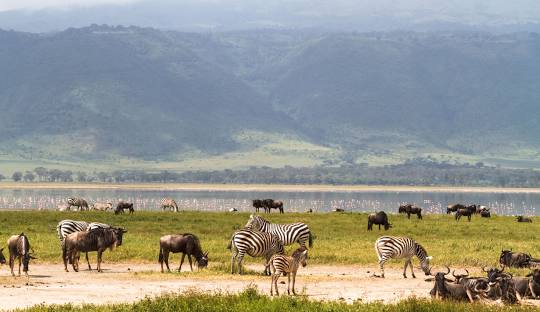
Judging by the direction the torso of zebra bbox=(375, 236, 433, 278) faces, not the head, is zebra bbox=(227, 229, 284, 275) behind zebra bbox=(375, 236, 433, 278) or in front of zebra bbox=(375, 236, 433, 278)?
behind

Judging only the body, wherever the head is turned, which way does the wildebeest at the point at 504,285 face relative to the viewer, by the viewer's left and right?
facing the viewer and to the left of the viewer

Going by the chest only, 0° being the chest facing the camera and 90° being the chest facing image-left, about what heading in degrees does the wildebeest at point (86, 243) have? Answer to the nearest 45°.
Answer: approximately 270°

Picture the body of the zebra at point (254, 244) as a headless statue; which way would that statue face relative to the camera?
to the viewer's right

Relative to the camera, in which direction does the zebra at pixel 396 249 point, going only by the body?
to the viewer's right

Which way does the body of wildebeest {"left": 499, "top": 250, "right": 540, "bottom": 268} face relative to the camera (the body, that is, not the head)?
to the viewer's left

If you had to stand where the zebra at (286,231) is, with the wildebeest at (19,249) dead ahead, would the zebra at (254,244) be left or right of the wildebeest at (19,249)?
left

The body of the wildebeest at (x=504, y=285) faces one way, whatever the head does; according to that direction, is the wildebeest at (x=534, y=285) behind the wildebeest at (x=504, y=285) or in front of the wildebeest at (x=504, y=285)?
behind
